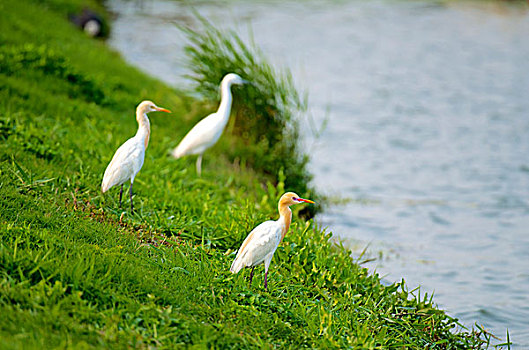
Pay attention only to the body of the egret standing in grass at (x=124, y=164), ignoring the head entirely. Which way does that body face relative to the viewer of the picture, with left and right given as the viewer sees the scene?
facing to the right of the viewer

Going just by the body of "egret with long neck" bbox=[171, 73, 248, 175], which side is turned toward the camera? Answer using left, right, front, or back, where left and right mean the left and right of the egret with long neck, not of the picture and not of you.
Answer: right

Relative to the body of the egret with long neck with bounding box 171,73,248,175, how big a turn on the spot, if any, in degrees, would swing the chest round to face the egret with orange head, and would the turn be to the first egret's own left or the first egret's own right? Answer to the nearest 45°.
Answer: approximately 90° to the first egret's own right

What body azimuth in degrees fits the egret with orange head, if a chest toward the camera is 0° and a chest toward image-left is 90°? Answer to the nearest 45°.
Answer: approximately 270°

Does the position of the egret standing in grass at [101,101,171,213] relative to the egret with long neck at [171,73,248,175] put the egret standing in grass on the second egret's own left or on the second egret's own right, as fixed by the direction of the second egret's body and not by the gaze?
on the second egret's own right

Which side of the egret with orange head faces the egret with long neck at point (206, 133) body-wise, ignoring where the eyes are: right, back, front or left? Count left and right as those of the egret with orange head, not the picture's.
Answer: left

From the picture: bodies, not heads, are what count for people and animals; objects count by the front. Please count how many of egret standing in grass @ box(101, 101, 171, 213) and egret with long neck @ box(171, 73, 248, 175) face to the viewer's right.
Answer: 2
